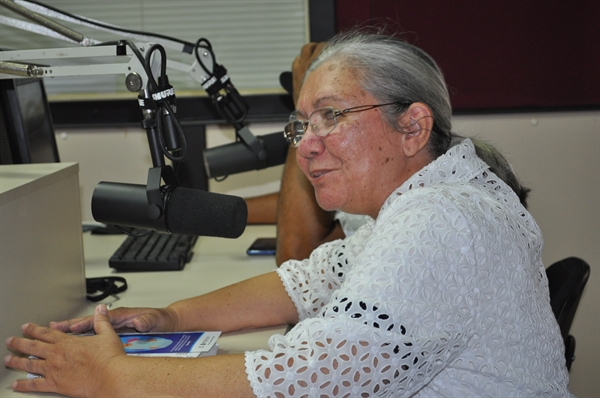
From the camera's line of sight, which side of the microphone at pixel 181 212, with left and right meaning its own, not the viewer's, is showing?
right

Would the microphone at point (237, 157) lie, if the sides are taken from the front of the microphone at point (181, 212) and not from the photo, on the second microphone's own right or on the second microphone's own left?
on the second microphone's own left

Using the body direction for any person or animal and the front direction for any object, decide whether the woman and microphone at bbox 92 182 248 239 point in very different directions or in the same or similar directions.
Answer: very different directions

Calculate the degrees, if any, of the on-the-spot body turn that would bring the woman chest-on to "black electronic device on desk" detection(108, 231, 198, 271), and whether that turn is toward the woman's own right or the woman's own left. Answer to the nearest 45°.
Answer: approximately 45° to the woman's own right

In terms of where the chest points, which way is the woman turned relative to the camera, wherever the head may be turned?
to the viewer's left
